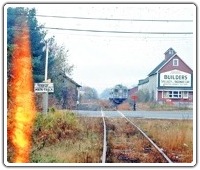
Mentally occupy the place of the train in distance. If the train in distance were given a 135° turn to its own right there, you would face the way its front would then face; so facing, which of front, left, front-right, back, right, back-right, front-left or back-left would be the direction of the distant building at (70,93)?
front-left

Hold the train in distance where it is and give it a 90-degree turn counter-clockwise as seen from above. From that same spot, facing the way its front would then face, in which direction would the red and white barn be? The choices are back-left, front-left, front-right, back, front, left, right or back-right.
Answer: front

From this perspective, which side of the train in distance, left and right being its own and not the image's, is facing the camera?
front
